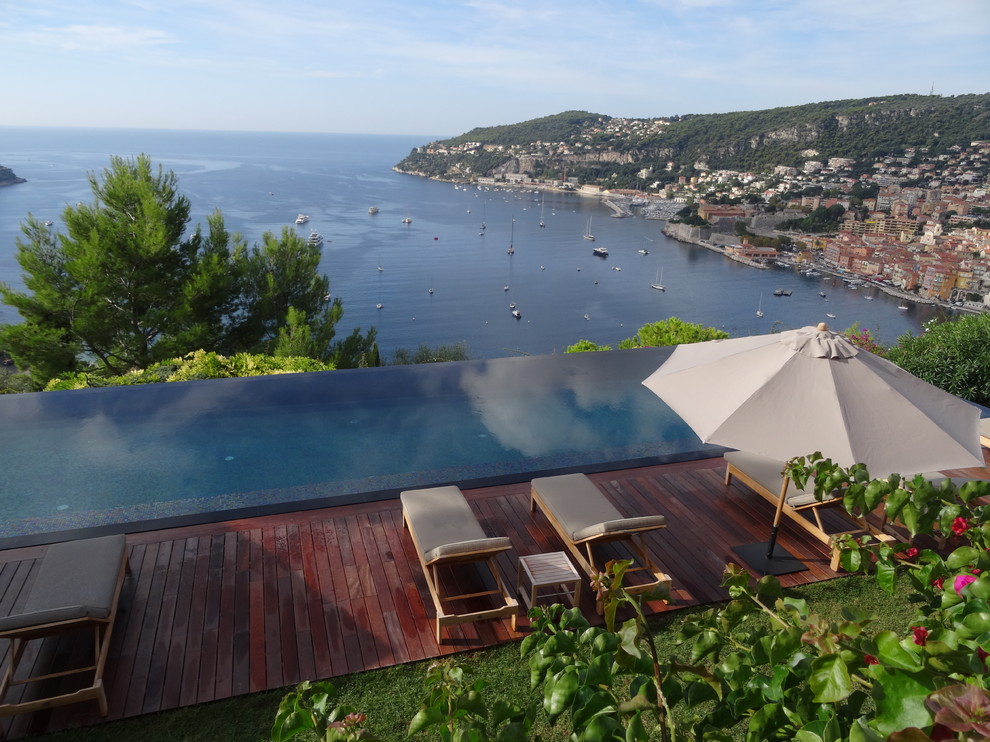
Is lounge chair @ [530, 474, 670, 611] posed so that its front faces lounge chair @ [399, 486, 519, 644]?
no

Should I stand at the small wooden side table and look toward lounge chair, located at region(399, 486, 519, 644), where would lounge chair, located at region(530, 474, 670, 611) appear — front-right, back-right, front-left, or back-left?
back-right

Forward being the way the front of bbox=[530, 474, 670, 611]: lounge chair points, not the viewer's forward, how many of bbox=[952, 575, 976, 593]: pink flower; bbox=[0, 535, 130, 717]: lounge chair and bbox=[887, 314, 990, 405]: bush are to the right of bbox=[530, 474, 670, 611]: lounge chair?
1

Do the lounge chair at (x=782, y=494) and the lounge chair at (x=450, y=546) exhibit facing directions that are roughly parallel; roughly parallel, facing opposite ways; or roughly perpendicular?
roughly parallel

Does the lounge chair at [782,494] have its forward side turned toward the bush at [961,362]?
no

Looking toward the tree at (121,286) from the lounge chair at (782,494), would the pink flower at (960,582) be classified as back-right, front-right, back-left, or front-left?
back-left

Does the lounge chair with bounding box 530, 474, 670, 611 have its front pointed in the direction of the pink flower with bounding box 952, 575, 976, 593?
no
